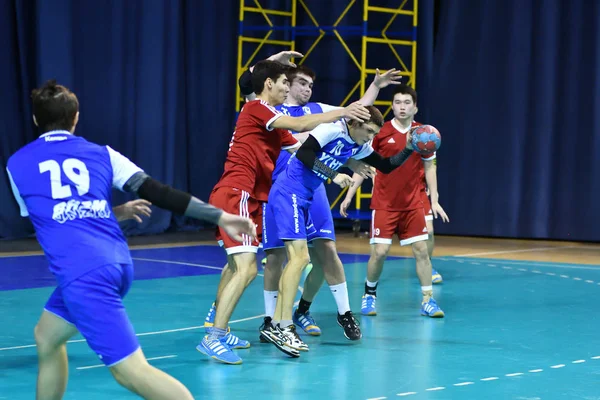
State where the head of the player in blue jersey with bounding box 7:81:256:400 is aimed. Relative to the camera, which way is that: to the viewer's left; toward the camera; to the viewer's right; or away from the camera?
away from the camera

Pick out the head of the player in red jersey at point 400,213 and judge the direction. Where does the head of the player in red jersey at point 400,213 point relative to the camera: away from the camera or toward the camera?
toward the camera

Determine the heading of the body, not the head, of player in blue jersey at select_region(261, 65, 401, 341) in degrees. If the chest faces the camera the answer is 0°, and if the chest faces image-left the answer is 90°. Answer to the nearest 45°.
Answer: approximately 315°

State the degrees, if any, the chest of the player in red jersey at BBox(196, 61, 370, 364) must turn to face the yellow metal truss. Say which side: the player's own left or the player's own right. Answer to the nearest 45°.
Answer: approximately 90° to the player's own left

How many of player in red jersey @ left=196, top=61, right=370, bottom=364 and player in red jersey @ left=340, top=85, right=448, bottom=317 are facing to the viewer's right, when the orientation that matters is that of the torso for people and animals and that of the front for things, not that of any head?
1

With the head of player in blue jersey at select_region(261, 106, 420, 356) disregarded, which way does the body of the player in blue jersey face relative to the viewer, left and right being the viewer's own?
facing the viewer and to the right of the viewer

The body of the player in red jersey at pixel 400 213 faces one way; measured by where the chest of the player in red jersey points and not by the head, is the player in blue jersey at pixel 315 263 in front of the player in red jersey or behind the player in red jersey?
in front

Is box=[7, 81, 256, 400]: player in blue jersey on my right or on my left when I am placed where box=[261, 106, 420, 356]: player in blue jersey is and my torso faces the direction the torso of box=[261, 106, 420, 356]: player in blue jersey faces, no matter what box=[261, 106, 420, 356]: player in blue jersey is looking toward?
on my right

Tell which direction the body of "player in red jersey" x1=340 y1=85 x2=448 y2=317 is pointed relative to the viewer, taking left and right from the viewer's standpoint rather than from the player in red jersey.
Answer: facing the viewer

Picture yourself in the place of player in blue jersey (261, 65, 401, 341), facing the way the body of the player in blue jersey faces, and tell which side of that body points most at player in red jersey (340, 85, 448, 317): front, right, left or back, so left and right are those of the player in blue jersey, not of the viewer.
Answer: left

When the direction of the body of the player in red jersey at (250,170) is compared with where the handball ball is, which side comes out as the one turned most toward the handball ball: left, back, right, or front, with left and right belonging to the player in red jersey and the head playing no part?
front

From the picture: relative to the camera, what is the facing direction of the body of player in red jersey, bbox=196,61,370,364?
to the viewer's right
